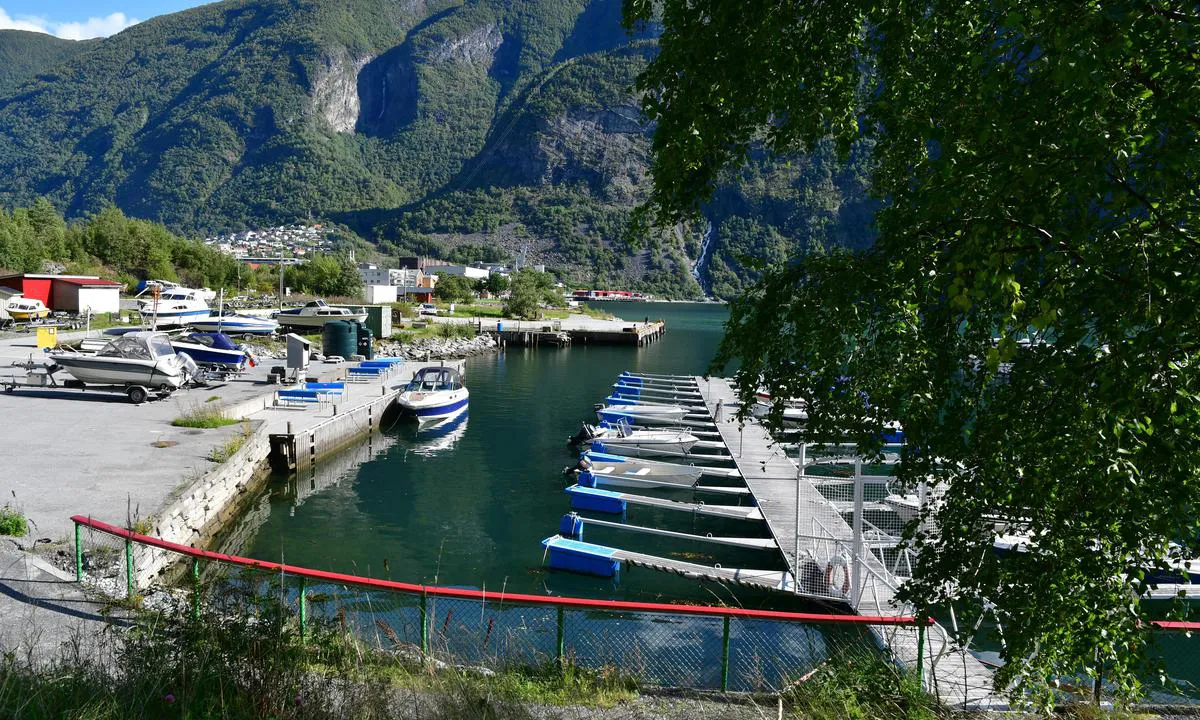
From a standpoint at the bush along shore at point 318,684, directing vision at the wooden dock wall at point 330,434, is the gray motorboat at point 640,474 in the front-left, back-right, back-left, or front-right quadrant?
front-right

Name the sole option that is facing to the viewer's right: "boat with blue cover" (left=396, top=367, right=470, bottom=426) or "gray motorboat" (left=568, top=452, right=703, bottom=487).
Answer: the gray motorboat

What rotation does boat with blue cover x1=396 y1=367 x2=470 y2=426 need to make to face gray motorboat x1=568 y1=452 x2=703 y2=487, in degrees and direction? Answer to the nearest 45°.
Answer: approximately 90° to its left

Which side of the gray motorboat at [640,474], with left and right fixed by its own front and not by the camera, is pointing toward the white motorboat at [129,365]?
back

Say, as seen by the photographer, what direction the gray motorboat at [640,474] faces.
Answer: facing to the right of the viewer

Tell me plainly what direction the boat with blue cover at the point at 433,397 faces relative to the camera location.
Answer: facing the viewer and to the left of the viewer

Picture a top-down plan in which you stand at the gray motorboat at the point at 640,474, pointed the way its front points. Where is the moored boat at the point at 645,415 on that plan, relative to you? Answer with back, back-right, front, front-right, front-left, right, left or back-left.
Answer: left

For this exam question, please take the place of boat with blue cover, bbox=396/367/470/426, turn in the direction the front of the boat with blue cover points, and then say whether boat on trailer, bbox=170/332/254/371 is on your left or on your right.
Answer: on your right

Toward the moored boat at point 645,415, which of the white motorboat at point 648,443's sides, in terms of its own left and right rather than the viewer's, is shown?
left

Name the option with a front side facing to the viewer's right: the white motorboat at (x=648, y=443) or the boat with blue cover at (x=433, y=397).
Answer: the white motorboat

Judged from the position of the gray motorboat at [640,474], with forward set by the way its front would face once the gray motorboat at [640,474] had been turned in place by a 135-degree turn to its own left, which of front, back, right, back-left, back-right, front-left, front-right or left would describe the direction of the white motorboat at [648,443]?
front-right

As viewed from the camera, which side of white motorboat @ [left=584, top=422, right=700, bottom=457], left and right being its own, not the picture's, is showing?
right

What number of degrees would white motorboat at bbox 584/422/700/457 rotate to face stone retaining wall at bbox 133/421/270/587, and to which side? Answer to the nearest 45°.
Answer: approximately 135° to its right

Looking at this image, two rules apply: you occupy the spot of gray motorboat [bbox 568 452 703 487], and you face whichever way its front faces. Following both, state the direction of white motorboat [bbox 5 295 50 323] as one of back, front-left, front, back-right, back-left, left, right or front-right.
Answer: back-left

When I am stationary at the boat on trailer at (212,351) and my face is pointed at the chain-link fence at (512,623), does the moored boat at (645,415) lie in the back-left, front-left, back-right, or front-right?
front-left
